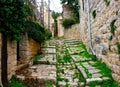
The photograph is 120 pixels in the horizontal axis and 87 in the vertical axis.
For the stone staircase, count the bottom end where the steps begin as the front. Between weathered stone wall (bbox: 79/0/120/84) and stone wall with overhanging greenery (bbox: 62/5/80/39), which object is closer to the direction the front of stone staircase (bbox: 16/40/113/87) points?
the weathered stone wall

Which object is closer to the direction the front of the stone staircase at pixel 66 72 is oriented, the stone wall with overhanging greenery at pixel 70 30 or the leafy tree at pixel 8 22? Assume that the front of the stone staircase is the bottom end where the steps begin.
the leafy tree

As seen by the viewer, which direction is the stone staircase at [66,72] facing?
toward the camera

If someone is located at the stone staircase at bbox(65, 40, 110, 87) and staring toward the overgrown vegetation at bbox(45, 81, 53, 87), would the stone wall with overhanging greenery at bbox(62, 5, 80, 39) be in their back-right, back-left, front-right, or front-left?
back-right

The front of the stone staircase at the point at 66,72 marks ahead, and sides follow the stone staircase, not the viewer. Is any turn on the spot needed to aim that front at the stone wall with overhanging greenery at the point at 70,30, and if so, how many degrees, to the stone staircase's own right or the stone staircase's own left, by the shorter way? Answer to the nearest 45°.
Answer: approximately 180°

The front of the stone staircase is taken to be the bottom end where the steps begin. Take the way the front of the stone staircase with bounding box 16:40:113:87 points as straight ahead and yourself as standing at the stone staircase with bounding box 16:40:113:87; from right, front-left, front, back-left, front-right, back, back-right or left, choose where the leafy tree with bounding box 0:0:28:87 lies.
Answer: front-right

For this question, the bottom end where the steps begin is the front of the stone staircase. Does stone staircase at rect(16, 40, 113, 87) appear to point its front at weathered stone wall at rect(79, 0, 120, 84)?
no
